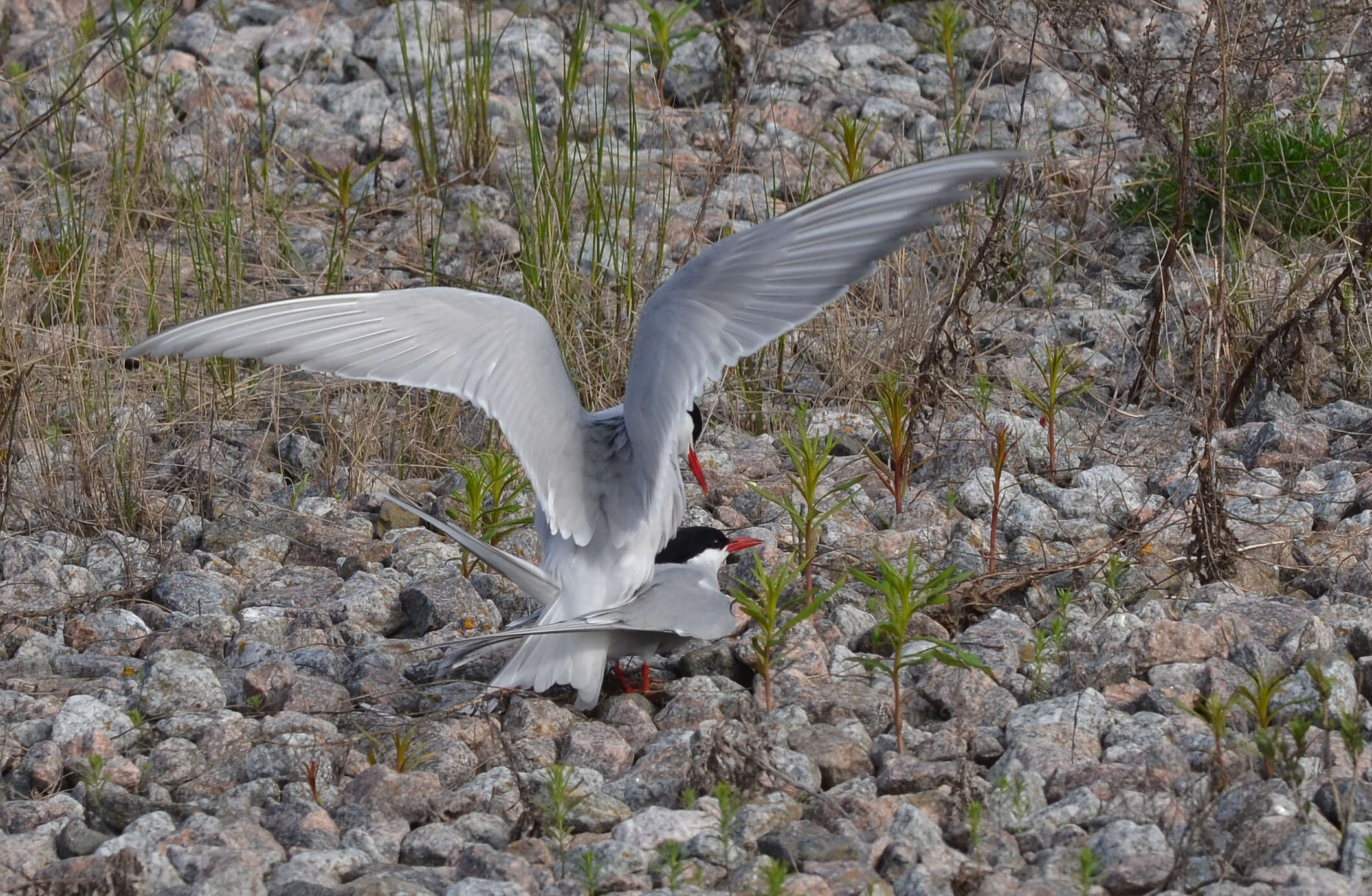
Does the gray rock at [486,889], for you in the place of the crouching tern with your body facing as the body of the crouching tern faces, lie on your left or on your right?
on your right

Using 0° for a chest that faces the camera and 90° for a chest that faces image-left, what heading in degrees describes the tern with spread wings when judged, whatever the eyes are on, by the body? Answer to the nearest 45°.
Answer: approximately 225°

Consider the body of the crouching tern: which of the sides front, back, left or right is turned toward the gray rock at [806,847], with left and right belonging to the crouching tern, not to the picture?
right

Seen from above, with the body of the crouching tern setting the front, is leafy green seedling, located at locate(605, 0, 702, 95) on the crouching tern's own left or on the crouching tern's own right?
on the crouching tern's own left

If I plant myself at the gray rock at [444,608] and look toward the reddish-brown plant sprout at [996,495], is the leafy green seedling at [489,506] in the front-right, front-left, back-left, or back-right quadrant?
front-left

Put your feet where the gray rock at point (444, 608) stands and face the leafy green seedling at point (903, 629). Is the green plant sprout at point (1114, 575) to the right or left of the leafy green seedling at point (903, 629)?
left

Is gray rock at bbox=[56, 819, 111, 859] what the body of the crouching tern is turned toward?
no

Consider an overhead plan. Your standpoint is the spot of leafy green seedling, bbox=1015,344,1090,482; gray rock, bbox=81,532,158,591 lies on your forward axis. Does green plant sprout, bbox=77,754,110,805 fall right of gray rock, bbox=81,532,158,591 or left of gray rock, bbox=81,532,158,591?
left

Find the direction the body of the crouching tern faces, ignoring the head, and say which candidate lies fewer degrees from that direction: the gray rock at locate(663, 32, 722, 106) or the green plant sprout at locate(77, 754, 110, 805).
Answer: the gray rock

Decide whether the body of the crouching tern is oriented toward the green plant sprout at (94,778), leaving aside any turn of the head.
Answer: no

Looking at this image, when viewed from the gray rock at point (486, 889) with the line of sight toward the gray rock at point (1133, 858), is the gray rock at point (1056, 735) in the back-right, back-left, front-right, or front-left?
front-left

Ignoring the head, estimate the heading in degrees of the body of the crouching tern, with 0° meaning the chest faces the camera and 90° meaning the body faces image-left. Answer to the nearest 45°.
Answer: approximately 270°

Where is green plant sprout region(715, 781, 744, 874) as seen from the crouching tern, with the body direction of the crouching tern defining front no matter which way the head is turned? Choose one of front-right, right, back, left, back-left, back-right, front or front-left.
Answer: right

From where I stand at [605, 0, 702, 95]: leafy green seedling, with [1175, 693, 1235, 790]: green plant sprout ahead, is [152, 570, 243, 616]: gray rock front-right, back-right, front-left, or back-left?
front-right

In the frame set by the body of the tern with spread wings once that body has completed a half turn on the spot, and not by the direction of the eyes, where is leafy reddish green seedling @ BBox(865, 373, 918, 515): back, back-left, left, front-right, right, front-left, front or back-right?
back

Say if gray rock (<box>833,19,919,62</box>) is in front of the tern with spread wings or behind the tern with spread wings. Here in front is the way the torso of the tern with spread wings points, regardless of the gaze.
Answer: in front

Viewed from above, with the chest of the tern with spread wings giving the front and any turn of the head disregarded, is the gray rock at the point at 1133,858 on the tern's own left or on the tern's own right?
on the tern's own right
